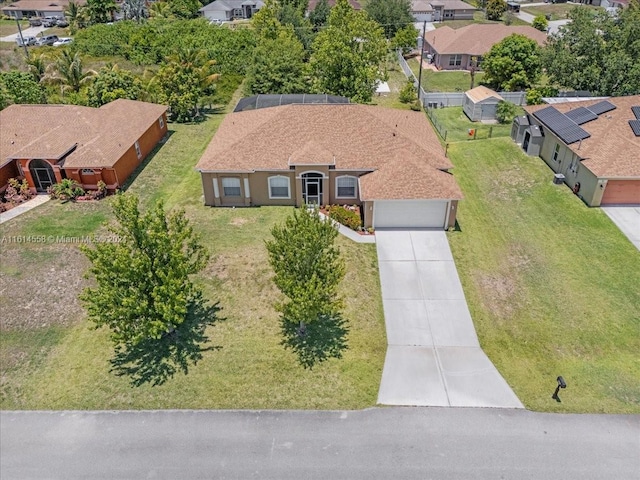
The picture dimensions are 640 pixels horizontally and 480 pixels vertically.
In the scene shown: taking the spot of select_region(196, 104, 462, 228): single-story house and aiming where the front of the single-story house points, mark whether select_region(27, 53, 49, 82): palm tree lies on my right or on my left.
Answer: on my right

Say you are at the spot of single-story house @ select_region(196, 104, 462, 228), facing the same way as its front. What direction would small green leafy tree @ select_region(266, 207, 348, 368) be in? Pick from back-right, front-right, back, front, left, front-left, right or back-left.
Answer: front

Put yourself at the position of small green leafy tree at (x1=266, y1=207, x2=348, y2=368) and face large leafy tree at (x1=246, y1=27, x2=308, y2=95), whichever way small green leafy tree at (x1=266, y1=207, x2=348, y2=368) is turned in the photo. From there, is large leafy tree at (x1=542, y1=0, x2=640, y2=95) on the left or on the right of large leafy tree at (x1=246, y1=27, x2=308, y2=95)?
right

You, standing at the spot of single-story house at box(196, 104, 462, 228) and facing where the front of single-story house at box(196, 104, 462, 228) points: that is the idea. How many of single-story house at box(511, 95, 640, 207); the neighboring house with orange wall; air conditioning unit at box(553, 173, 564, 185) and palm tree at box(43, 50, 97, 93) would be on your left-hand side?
2

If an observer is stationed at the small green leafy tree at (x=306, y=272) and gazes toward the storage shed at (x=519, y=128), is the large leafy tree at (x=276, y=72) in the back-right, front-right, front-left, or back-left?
front-left

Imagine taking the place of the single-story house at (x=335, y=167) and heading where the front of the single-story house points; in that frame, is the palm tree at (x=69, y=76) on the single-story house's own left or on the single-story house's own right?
on the single-story house's own right

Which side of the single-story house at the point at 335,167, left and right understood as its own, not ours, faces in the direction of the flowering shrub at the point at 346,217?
front

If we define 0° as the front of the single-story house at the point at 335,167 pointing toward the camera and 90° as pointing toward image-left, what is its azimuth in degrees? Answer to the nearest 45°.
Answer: approximately 0°

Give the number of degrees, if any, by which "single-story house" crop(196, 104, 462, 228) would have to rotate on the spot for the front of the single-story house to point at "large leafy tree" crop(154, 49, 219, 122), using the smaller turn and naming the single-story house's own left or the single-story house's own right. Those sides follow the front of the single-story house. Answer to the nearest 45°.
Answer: approximately 135° to the single-story house's own right

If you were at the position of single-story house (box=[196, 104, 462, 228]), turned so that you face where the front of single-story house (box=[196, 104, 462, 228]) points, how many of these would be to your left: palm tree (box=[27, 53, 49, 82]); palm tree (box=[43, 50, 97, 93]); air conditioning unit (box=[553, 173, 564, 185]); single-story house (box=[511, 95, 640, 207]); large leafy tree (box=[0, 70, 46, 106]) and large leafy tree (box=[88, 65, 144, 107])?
2

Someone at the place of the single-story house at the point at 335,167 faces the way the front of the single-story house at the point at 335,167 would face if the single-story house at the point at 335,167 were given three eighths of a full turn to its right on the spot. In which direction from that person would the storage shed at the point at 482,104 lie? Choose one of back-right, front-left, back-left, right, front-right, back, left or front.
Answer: right

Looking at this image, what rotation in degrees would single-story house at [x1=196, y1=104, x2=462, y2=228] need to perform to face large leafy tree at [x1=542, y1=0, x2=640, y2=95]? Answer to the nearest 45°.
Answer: approximately 135° to its left

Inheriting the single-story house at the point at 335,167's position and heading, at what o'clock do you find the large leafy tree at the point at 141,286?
The large leafy tree is roughly at 1 o'clock from the single-story house.

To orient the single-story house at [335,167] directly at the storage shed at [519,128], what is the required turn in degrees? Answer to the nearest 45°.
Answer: approximately 135° to its left

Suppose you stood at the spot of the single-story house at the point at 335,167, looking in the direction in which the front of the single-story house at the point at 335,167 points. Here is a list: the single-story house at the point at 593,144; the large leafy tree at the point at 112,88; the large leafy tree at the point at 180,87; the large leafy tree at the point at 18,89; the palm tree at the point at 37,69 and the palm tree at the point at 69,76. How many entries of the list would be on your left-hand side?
1

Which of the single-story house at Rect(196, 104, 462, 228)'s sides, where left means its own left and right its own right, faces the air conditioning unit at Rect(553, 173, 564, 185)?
left

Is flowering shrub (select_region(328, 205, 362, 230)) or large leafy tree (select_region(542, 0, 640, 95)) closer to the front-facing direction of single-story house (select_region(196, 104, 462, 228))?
the flowering shrub

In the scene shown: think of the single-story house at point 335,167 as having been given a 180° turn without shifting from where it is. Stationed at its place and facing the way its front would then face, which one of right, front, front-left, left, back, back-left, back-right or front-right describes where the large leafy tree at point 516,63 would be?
front-right

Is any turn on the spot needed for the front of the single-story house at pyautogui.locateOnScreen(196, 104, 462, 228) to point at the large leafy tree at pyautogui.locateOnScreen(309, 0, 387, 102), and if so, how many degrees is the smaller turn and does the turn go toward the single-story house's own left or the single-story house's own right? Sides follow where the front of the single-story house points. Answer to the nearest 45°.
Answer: approximately 180°
